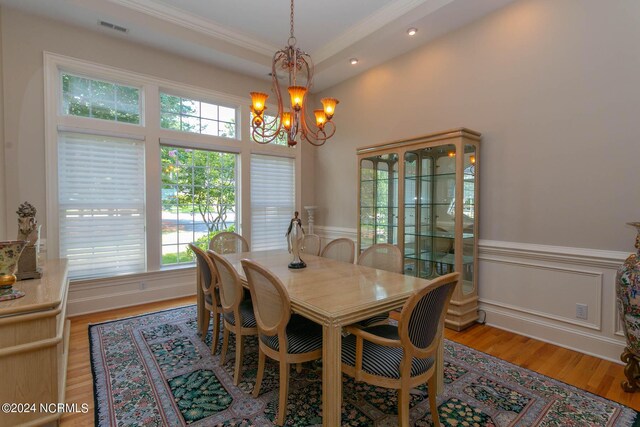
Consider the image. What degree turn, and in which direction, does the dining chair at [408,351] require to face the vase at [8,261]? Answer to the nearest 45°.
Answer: approximately 45° to its left

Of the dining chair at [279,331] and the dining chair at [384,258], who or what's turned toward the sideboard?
the dining chair at [384,258]

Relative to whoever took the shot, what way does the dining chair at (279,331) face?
facing away from the viewer and to the right of the viewer

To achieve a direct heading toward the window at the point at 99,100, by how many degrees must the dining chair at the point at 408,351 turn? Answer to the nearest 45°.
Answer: approximately 45° to its left

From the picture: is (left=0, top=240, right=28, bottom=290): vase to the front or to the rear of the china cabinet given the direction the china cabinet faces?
to the front

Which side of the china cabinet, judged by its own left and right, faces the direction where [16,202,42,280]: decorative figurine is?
front

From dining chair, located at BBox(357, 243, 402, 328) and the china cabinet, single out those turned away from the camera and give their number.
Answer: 0

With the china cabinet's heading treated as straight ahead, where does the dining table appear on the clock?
The dining table is roughly at 11 o'clock from the china cabinet.

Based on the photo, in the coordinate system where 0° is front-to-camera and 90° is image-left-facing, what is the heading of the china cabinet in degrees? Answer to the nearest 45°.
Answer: approximately 45°

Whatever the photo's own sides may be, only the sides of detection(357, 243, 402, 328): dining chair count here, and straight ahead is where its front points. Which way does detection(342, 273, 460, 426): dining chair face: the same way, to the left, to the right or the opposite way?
to the right

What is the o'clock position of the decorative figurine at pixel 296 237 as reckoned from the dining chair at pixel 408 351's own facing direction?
The decorative figurine is roughly at 12 o'clock from the dining chair.

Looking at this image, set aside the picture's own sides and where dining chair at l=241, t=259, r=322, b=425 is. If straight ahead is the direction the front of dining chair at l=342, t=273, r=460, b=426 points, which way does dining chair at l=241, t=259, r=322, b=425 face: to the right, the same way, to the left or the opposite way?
to the right

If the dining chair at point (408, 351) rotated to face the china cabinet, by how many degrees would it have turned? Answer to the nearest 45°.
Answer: approximately 45° to its right

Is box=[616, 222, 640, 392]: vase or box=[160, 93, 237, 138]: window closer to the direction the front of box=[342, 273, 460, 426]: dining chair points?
the window

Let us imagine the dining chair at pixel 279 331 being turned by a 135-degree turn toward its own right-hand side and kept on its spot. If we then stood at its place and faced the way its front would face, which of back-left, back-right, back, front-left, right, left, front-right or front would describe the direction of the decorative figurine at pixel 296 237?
back

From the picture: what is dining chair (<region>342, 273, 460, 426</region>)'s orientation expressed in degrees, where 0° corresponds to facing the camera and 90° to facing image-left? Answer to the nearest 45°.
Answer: approximately 135°
